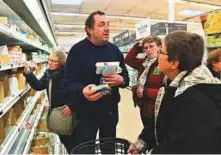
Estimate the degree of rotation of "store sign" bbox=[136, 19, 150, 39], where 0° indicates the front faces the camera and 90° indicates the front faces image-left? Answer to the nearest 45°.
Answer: approximately 45°

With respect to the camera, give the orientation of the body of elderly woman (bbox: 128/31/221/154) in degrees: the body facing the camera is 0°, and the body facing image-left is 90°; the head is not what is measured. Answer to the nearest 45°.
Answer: approximately 90°

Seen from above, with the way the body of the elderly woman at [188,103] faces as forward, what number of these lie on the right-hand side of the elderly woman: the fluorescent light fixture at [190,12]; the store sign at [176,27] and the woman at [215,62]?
3

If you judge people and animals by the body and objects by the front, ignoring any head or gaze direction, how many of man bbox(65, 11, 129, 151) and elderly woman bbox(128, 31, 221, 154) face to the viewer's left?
1

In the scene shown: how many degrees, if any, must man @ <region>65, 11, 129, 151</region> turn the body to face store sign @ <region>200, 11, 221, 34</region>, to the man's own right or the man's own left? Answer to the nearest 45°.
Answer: approximately 90° to the man's own left

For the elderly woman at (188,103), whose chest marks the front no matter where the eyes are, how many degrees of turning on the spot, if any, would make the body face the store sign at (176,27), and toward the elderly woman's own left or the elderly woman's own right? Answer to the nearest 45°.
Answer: approximately 90° to the elderly woman's own right

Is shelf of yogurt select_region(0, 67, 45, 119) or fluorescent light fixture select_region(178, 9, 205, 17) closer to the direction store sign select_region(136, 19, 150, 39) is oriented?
the shelf of yogurt

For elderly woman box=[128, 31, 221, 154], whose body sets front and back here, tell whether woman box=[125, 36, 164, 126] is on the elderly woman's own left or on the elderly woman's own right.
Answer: on the elderly woman's own right

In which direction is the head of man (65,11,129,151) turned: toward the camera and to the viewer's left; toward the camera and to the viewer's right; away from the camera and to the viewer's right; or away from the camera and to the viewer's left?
toward the camera and to the viewer's right

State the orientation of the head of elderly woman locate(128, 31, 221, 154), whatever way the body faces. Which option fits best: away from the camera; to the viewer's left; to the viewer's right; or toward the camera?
to the viewer's left

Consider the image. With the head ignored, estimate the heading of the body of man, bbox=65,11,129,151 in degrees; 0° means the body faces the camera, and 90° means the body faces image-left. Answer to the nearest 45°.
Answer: approximately 315°

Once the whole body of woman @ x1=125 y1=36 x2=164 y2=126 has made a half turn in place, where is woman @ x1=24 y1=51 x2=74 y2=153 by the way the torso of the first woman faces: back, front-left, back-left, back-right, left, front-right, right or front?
back-left

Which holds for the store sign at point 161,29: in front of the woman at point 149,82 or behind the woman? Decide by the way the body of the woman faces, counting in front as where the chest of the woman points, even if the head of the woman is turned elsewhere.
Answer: behind
